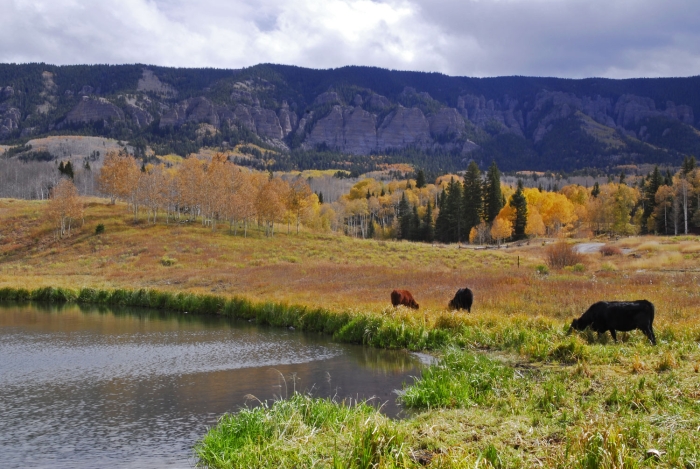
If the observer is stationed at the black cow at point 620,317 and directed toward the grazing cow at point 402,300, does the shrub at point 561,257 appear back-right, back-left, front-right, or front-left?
front-right

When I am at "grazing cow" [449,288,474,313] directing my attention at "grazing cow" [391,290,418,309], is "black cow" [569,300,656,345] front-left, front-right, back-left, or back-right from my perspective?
back-left

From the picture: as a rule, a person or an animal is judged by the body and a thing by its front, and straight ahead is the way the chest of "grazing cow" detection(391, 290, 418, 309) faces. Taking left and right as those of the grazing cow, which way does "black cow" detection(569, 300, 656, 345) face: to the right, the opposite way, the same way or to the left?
the opposite way

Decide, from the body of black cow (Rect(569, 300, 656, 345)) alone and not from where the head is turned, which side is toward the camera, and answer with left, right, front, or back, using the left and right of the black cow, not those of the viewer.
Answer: left

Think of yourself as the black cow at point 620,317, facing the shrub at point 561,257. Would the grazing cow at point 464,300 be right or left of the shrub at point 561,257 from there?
left

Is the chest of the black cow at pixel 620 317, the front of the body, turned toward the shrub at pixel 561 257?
no

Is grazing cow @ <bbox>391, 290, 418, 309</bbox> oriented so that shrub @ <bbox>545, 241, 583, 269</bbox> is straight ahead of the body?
no

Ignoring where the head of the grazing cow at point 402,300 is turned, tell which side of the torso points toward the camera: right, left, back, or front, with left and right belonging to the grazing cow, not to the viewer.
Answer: right

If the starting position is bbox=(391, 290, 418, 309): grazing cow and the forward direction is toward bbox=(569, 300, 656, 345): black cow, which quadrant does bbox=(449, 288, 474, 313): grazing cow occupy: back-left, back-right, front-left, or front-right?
front-left
